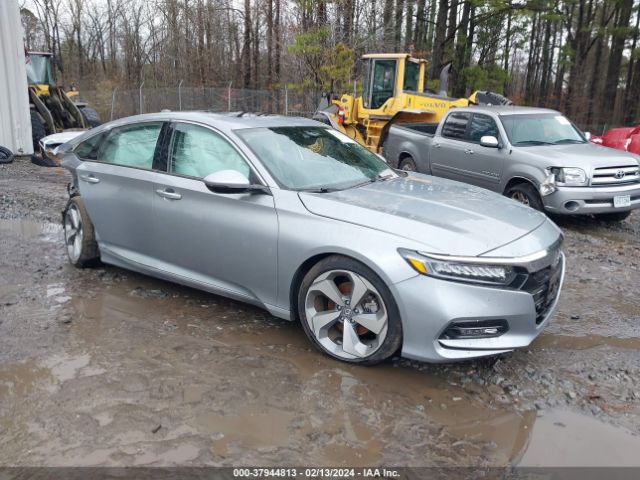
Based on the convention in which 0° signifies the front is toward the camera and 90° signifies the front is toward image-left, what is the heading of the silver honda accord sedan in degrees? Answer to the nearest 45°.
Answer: approximately 315°

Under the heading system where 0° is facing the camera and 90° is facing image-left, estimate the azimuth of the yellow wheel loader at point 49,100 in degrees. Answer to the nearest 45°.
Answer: approximately 315°

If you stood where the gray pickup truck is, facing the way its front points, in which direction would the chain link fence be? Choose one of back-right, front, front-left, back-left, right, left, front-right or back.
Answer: back

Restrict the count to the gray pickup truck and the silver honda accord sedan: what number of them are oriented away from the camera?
0

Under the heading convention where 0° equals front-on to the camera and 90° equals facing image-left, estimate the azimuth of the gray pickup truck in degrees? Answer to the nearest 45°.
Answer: approximately 315°

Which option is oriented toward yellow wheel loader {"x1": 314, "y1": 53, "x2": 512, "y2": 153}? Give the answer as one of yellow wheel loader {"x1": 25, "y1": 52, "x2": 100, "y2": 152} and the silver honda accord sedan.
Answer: the yellow wheel loader {"x1": 25, "y1": 52, "x2": 100, "y2": 152}

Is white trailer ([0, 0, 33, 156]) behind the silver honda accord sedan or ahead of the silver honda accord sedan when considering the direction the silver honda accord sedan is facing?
behind

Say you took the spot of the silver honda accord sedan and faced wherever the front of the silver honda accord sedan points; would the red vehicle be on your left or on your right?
on your left

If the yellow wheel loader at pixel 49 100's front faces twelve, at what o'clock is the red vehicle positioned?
The red vehicle is roughly at 12 o'clock from the yellow wheel loader.

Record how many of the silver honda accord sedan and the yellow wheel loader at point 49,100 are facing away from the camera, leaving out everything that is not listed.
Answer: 0

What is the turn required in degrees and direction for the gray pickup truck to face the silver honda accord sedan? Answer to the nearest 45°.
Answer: approximately 45° to its right

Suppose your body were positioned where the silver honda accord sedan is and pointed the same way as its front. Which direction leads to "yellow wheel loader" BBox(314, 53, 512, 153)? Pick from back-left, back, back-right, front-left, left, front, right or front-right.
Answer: back-left

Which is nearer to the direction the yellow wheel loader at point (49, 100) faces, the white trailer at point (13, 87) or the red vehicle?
the red vehicle

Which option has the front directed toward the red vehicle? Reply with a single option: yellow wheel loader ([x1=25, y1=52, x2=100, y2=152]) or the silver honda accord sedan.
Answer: the yellow wheel loader

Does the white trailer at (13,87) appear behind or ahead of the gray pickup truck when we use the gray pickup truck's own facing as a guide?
behind

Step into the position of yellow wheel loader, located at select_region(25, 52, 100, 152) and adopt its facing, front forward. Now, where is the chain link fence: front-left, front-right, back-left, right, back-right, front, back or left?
left
